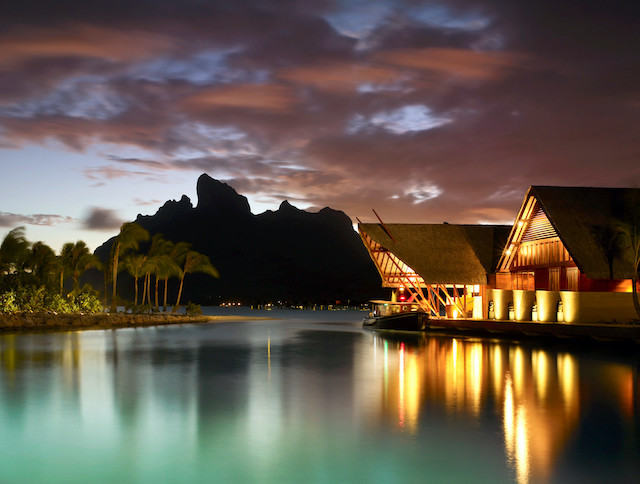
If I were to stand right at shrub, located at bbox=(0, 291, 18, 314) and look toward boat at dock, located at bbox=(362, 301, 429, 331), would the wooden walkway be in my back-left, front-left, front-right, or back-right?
front-right

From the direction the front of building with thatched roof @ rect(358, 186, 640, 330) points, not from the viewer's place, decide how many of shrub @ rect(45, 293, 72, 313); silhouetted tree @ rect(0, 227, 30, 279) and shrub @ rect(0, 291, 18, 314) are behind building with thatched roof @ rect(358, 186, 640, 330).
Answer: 0

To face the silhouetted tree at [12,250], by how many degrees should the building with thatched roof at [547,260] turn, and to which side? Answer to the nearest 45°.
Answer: approximately 45° to its right

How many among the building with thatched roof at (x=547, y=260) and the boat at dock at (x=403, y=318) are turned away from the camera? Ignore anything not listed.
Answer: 0

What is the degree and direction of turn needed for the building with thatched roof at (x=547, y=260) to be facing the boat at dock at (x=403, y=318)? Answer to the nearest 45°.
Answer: approximately 90° to its right

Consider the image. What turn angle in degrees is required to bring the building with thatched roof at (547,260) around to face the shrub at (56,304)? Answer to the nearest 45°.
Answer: approximately 45° to its right

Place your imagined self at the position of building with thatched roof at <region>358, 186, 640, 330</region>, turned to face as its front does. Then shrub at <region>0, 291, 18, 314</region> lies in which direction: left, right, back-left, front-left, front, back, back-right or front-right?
front-right
